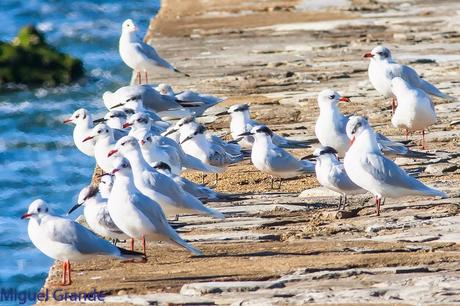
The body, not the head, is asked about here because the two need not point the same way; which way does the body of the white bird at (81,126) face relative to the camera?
to the viewer's left

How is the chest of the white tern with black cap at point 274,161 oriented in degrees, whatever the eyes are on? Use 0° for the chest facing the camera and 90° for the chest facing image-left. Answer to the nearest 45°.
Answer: approximately 90°

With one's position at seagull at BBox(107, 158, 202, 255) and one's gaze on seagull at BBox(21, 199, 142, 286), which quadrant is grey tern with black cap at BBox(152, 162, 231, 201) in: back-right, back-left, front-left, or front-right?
back-right

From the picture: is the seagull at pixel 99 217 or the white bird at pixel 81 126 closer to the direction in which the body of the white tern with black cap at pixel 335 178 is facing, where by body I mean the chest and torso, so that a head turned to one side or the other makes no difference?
the seagull

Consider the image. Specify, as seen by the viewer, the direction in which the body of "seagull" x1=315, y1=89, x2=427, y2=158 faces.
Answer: to the viewer's left

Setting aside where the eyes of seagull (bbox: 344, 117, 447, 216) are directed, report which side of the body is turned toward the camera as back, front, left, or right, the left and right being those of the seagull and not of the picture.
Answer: left

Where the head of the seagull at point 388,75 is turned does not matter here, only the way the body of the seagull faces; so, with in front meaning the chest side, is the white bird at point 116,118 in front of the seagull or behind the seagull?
in front

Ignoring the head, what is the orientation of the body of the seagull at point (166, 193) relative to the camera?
to the viewer's left

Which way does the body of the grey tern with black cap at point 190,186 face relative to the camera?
to the viewer's left

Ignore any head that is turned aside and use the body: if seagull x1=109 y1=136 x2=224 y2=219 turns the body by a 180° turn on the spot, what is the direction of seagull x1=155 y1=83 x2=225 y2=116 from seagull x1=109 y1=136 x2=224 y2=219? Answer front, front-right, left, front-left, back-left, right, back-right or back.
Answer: left
